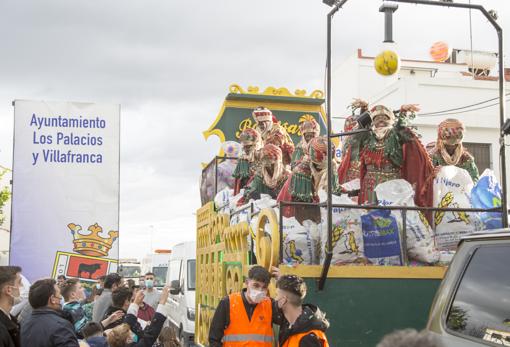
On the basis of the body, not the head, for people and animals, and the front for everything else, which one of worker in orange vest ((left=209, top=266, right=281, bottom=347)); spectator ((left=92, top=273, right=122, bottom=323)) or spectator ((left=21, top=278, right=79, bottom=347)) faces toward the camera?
the worker in orange vest

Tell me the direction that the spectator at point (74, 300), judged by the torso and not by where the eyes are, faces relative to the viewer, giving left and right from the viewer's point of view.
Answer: facing to the right of the viewer

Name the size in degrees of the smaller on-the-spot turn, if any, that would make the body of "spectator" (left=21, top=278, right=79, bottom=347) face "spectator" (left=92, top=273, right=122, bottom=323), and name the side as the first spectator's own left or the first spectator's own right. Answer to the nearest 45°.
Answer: approximately 45° to the first spectator's own left

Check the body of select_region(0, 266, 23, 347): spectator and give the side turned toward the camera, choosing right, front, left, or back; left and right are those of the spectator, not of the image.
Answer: right

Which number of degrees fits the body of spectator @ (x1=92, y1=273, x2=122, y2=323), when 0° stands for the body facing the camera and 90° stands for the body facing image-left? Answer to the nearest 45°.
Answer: approximately 270°

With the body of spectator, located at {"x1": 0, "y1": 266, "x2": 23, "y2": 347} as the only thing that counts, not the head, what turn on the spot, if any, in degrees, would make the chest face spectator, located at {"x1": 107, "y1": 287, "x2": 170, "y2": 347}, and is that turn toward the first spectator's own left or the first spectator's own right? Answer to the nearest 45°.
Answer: approximately 45° to the first spectator's own left

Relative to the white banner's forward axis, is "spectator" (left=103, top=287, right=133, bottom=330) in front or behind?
in front

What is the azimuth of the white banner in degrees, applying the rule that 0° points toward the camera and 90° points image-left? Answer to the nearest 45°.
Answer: approximately 0°

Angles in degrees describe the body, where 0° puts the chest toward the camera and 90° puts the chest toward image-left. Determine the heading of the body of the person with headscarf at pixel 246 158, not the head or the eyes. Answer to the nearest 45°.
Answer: approximately 45°

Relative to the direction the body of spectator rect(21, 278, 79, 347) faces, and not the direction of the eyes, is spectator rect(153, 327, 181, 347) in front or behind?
in front

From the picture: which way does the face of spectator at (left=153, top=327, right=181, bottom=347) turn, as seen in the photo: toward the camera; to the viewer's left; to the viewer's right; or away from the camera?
away from the camera

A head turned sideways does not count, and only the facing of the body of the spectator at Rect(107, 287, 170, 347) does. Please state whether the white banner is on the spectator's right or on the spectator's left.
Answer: on the spectator's left
